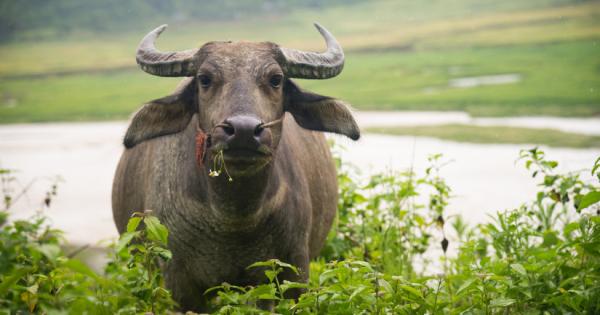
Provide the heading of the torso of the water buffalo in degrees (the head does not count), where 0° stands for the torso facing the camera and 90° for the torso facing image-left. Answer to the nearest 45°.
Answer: approximately 0°
